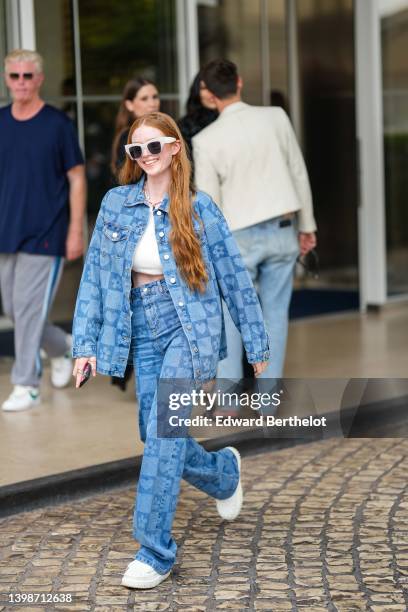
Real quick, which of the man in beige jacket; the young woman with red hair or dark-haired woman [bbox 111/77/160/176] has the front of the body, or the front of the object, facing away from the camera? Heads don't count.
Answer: the man in beige jacket

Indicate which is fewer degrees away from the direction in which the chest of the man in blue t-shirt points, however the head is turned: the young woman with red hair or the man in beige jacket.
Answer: the young woman with red hair

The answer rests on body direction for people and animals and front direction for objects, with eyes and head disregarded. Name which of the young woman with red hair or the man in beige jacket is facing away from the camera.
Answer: the man in beige jacket

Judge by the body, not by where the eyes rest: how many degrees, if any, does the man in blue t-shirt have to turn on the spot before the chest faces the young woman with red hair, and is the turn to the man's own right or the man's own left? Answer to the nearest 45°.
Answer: approximately 45° to the man's own left

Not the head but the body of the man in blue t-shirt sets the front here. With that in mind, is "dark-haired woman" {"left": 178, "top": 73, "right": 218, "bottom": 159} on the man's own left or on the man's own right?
on the man's own left

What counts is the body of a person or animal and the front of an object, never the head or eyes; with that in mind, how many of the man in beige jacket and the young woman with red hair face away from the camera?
1

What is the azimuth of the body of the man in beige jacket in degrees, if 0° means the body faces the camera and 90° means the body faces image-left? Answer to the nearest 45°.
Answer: approximately 180°

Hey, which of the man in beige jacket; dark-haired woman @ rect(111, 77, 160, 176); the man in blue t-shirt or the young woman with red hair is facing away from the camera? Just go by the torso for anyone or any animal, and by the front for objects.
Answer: the man in beige jacket

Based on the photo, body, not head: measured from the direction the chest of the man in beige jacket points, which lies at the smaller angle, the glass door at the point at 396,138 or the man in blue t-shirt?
the glass door

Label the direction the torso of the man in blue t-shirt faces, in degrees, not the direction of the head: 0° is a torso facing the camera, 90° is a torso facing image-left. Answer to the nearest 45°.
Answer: approximately 45°

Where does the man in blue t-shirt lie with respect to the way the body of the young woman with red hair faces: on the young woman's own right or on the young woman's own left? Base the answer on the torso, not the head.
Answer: on the young woman's own right

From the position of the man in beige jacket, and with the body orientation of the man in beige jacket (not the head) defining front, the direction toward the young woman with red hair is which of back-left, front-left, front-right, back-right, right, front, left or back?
back
